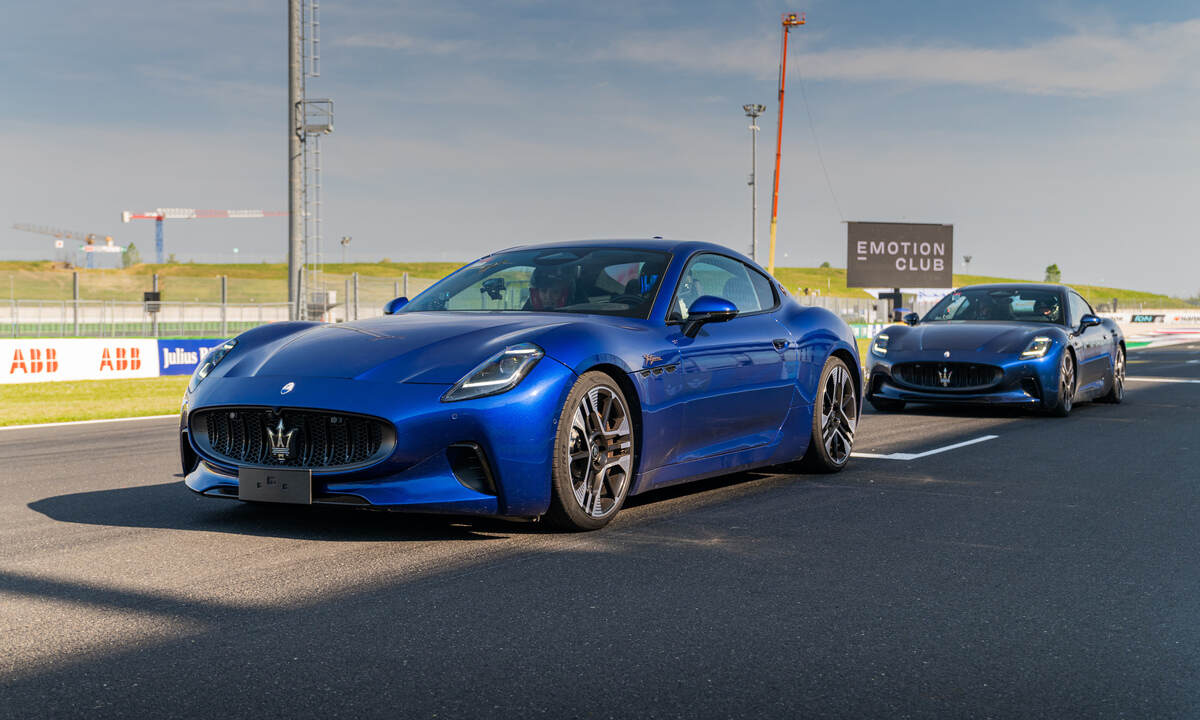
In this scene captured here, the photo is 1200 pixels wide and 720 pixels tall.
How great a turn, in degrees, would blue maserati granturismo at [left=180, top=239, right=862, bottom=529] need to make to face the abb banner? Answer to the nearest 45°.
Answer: approximately 90° to its right

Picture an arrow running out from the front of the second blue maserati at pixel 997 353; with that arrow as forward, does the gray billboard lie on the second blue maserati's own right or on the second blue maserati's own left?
on the second blue maserati's own right

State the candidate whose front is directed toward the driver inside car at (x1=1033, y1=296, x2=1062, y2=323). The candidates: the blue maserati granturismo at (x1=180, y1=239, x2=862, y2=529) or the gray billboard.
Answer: the gray billboard

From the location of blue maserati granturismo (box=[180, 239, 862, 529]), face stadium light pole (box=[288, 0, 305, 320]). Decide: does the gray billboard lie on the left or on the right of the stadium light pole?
right

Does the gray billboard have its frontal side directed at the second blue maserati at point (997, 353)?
yes

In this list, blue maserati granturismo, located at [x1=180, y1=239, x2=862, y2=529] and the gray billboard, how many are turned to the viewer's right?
0

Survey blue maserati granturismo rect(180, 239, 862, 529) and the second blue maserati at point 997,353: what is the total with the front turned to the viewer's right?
0

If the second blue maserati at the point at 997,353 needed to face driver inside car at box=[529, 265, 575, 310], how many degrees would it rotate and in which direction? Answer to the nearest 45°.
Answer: approximately 45° to its left

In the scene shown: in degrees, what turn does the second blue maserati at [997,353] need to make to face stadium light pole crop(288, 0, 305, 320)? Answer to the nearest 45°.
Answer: approximately 90° to its right

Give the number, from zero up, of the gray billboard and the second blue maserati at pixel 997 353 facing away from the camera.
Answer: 0

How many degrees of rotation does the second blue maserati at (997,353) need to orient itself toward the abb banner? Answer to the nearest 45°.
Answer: approximately 45° to its right

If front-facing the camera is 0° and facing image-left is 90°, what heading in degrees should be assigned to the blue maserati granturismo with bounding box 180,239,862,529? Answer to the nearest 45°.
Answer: approximately 45°

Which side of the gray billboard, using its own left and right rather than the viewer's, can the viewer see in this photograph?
front

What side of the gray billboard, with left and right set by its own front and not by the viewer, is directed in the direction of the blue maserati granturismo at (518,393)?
front
